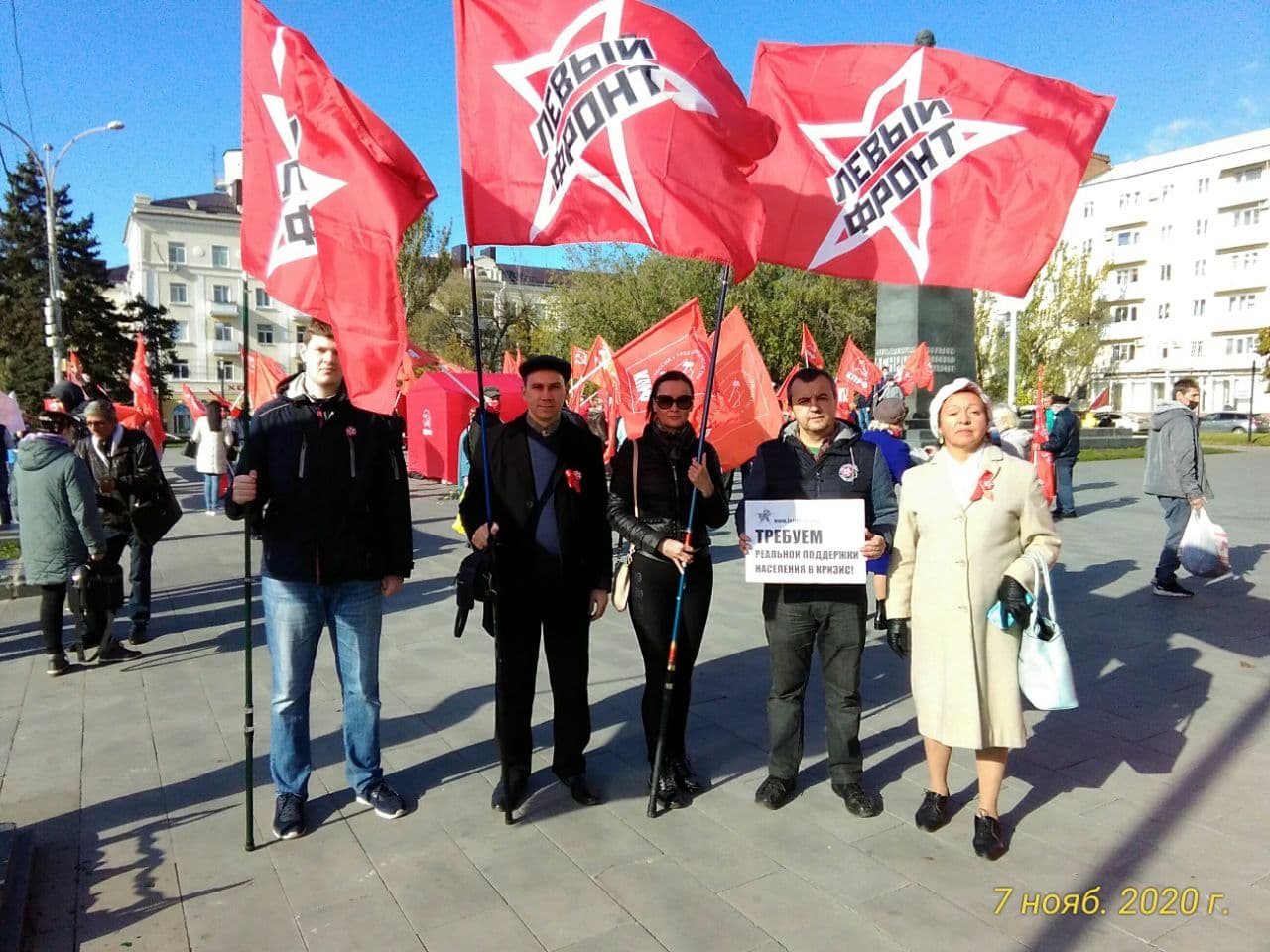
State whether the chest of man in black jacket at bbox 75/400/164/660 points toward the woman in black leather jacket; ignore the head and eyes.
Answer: no

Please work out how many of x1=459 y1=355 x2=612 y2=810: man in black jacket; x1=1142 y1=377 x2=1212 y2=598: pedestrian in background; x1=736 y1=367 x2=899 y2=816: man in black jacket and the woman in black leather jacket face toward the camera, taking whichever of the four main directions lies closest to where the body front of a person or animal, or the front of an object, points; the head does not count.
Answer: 3

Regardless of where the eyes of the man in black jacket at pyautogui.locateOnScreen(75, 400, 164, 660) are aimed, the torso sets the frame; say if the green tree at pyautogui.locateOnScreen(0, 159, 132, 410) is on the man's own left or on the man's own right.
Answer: on the man's own right

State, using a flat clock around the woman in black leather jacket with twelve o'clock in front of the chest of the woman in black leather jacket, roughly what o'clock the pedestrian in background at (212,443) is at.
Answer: The pedestrian in background is roughly at 5 o'clock from the woman in black leather jacket.

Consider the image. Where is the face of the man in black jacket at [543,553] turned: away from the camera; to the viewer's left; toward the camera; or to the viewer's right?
toward the camera

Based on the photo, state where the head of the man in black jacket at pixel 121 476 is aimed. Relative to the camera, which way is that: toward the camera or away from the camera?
toward the camera

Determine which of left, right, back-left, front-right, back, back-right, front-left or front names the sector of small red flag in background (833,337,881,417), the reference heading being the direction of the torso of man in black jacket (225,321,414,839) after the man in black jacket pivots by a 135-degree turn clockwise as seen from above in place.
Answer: right

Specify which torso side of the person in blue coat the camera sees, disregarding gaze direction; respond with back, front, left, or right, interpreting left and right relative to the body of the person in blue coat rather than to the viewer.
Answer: back

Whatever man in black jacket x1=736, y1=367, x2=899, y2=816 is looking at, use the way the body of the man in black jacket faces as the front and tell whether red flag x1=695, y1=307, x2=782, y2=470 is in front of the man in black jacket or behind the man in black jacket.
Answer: behind

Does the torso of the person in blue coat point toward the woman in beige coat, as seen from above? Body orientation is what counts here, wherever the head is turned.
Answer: no

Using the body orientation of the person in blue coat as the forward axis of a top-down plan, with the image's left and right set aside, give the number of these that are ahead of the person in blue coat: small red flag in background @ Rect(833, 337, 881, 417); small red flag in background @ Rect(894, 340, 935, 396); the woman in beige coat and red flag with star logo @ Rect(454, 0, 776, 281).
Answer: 2

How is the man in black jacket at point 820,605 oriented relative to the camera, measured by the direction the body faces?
toward the camera

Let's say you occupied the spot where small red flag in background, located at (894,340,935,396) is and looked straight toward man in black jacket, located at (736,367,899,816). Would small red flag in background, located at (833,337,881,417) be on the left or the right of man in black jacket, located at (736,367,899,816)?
right

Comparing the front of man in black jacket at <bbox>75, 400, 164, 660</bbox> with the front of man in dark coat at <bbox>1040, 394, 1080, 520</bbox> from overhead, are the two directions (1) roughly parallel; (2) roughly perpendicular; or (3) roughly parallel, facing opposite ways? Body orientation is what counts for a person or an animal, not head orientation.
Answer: roughly perpendicular

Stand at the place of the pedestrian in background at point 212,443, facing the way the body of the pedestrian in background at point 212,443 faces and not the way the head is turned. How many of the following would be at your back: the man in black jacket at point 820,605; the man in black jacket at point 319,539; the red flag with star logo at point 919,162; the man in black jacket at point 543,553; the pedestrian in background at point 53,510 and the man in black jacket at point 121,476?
6

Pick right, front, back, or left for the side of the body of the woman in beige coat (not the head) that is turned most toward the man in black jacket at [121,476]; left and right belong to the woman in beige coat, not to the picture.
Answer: right

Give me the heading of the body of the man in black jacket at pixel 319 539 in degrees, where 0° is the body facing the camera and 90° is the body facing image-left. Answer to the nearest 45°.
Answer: approximately 0°

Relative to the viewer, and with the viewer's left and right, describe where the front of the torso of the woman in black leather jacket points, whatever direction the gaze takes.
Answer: facing the viewer

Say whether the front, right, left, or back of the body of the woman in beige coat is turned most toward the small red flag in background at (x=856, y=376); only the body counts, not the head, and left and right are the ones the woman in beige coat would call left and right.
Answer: back

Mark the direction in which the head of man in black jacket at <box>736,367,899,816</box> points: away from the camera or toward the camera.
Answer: toward the camera
